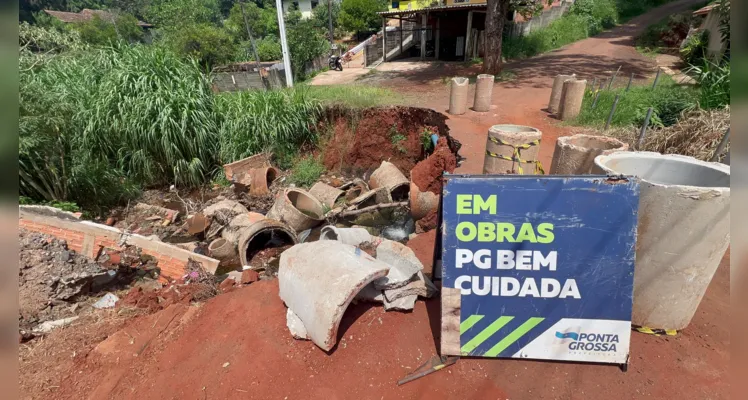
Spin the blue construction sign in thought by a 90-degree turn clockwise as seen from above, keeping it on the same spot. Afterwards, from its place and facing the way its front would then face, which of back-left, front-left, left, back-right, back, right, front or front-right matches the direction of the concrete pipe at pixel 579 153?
right

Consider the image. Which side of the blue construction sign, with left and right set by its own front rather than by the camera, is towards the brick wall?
right

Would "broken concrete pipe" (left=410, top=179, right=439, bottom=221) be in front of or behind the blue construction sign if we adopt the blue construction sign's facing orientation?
behind

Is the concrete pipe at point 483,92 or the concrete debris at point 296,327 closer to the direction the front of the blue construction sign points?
the concrete debris

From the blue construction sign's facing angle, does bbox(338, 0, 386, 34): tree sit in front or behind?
behind

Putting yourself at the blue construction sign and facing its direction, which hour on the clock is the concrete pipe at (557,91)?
The concrete pipe is roughly at 6 o'clock from the blue construction sign.

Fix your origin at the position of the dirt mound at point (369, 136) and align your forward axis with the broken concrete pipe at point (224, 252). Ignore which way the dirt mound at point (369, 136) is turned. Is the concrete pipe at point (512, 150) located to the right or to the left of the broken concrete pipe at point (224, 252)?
left

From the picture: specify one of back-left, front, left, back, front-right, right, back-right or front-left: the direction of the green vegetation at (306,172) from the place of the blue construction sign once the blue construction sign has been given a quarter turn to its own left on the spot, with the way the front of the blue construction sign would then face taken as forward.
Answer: back-left

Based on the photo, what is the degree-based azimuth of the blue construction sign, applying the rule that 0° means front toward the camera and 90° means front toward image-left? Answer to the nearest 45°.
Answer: approximately 0°

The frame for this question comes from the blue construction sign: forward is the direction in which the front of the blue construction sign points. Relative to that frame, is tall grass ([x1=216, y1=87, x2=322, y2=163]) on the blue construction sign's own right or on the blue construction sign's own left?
on the blue construction sign's own right

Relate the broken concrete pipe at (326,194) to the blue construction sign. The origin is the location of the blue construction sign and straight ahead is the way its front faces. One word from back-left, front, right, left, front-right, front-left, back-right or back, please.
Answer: back-right
